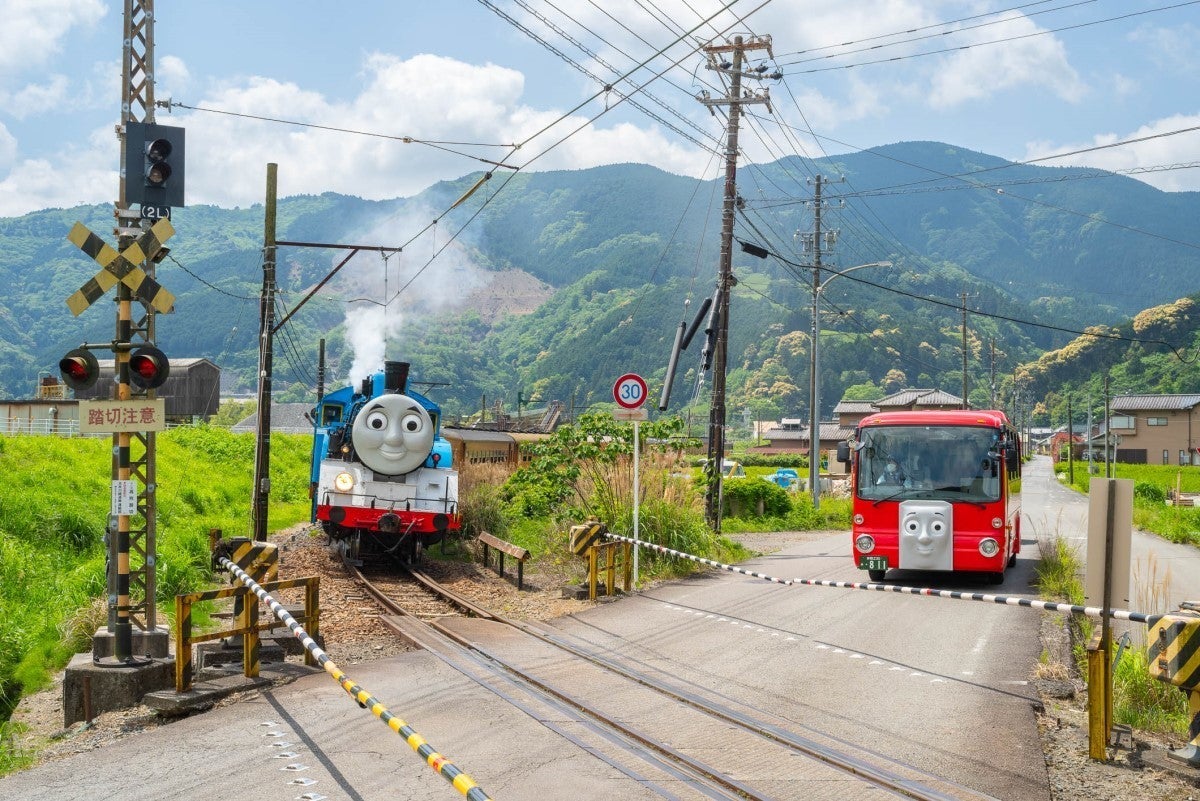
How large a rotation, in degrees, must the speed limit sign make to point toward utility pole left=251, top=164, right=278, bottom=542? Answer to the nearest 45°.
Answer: approximately 135° to its right

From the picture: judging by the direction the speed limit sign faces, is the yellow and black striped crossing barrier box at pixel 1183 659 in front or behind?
in front

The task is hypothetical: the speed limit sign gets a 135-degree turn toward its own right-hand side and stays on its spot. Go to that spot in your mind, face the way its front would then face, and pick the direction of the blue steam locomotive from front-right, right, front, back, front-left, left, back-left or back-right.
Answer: front

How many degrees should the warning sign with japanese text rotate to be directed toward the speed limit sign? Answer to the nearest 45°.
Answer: approximately 135° to its left

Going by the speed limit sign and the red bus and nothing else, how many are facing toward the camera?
2

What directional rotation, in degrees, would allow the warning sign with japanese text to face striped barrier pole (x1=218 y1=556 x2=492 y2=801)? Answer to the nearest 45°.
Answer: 0° — it already faces it

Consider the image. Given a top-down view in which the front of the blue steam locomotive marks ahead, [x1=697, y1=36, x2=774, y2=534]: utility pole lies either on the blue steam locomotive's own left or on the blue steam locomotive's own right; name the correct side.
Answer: on the blue steam locomotive's own left

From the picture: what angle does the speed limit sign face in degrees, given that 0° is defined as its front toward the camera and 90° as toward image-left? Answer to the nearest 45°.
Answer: approximately 0°

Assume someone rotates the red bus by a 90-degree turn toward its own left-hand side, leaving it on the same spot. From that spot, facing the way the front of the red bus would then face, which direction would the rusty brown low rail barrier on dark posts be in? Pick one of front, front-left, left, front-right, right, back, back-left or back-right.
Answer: back

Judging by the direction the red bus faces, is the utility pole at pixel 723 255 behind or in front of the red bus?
behind

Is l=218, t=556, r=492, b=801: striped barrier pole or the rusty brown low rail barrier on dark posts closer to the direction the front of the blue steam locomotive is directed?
the striped barrier pole
